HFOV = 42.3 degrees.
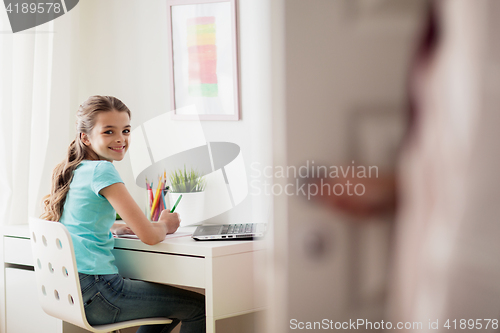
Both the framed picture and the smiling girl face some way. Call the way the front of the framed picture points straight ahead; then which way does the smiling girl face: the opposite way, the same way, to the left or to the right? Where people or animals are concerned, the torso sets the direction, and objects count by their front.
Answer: the opposite way

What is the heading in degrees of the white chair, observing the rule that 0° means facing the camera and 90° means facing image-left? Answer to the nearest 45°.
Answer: approximately 225°

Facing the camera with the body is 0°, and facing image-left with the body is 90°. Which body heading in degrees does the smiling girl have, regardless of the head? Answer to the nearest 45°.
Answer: approximately 225°

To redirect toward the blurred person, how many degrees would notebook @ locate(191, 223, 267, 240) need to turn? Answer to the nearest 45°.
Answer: approximately 90° to its left

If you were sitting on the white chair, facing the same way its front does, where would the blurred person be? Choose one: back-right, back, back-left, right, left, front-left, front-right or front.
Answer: back-right
